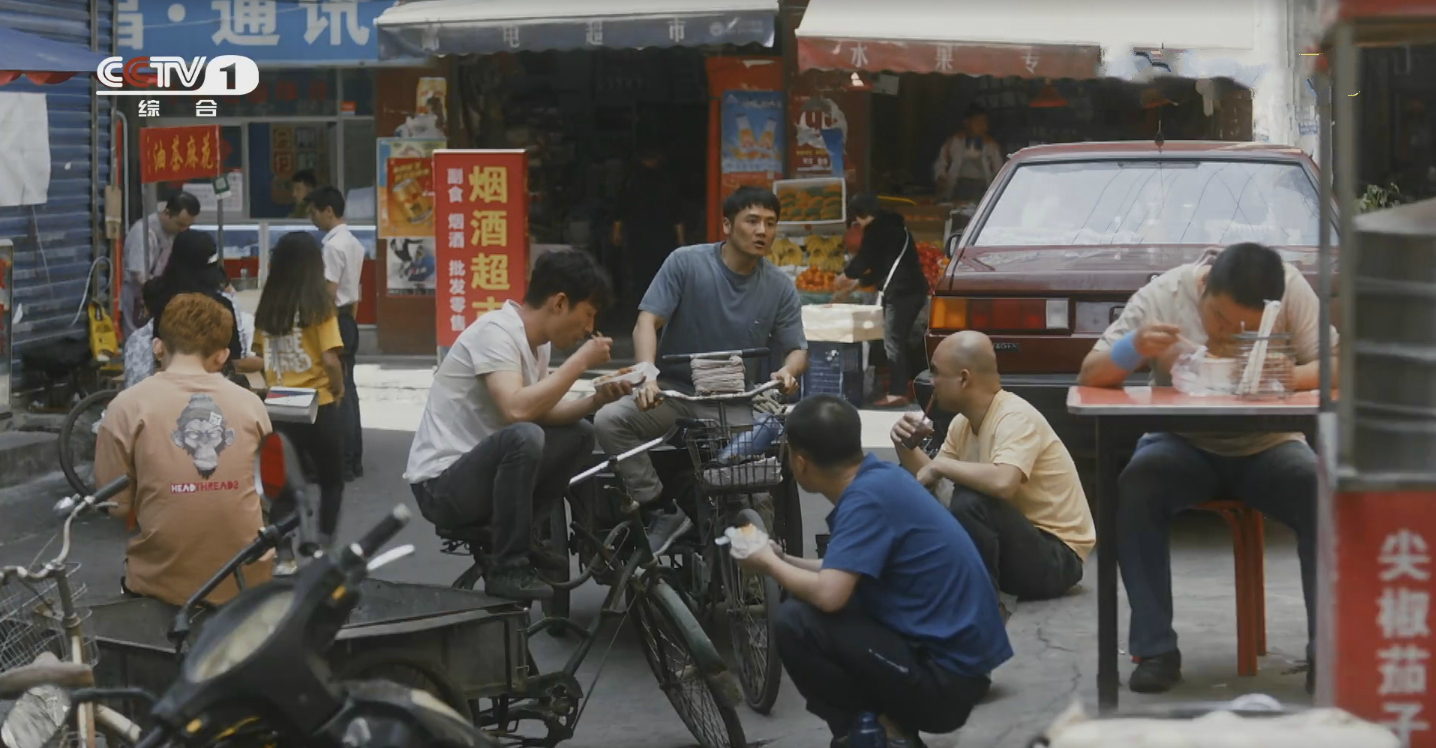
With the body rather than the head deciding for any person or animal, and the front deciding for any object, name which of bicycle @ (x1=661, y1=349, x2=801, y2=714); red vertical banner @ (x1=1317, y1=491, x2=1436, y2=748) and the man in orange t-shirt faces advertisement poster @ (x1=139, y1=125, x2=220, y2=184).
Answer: the man in orange t-shirt

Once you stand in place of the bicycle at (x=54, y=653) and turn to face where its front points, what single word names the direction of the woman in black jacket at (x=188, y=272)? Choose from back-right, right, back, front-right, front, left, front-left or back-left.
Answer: back-right

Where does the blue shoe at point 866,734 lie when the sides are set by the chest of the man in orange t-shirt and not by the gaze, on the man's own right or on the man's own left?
on the man's own right

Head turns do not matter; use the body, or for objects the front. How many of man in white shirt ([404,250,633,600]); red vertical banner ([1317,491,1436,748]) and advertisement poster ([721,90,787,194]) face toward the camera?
2

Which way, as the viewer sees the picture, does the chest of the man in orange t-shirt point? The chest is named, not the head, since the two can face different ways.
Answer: away from the camera

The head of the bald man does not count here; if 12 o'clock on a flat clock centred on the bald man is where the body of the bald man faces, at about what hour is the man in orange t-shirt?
The man in orange t-shirt is roughly at 11 o'clock from the bald man.

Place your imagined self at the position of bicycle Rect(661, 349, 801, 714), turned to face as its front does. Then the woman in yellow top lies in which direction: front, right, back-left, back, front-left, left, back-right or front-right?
back-right

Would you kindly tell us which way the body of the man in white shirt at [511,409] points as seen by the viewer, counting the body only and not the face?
to the viewer's right

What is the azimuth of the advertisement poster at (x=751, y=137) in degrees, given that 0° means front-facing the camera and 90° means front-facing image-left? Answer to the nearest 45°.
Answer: approximately 0°

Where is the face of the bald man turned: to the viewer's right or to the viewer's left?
to the viewer's left
